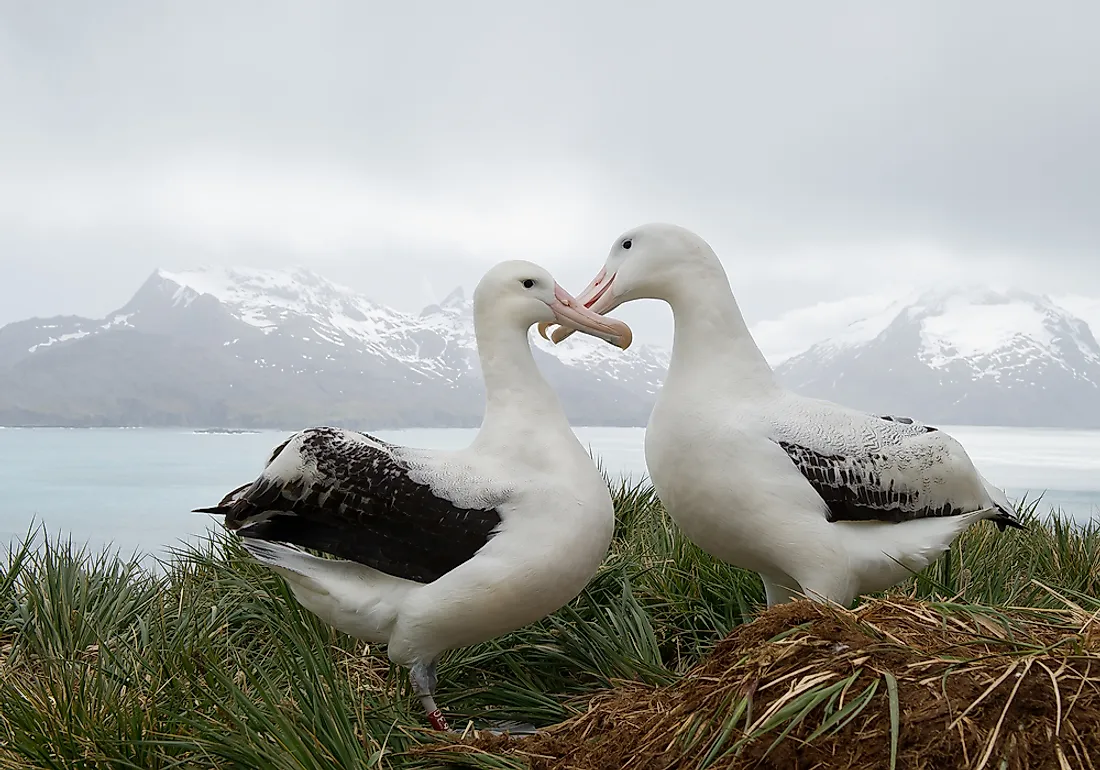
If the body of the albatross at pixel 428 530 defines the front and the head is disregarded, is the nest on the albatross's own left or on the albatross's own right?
on the albatross's own right

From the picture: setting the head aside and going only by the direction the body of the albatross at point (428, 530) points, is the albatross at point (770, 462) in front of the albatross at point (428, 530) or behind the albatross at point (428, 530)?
in front

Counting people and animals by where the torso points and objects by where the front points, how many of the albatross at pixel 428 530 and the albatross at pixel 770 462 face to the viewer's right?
1

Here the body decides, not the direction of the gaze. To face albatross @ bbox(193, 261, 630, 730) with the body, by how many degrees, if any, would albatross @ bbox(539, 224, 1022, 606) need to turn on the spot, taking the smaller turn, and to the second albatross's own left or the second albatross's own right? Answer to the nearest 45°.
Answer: approximately 45° to the second albatross's own left

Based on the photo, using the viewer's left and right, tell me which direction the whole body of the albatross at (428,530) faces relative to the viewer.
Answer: facing to the right of the viewer

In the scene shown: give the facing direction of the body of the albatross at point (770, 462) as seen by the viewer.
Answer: to the viewer's left

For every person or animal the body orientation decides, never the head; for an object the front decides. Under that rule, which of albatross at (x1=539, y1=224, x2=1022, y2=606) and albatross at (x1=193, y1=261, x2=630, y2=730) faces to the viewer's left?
albatross at (x1=539, y1=224, x2=1022, y2=606)

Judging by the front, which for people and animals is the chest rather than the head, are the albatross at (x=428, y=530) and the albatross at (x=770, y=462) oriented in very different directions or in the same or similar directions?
very different directions
